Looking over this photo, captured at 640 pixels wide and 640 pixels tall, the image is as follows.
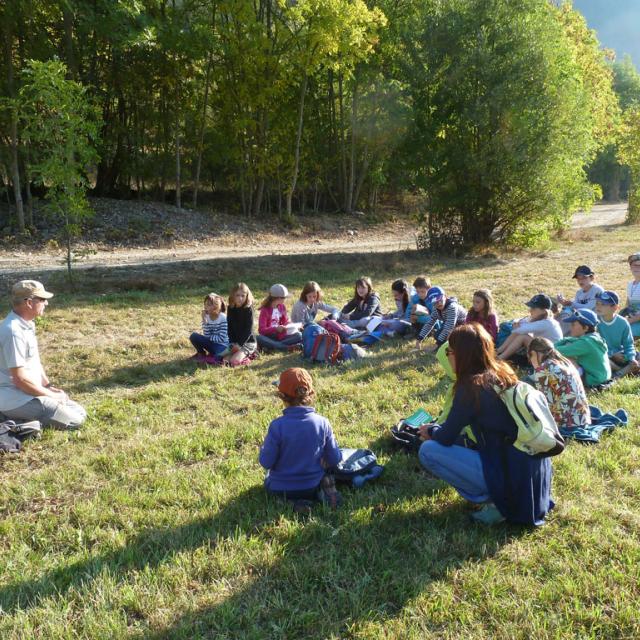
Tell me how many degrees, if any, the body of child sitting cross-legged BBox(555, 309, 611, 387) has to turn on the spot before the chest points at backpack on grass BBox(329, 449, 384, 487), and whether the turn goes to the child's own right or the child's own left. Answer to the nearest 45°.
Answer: approximately 45° to the child's own left

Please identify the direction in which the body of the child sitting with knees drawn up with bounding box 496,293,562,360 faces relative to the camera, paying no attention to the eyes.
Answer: to the viewer's left

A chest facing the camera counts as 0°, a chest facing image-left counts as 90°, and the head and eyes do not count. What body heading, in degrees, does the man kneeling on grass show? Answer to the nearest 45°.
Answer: approximately 270°

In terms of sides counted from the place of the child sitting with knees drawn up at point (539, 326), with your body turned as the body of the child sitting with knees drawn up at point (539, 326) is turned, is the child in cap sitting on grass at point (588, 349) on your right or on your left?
on your left

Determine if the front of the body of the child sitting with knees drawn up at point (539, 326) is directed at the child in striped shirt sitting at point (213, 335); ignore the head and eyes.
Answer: yes

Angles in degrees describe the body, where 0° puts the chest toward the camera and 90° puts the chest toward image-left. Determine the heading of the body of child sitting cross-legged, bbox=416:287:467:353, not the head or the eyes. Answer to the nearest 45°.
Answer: approximately 45°

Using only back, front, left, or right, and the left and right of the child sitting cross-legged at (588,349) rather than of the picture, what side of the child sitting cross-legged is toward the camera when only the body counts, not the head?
left

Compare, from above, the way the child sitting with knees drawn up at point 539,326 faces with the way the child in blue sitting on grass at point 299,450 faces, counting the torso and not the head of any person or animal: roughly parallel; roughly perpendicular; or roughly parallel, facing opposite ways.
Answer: roughly perpendicular

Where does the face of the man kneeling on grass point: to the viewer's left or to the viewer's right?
to the viewer's right

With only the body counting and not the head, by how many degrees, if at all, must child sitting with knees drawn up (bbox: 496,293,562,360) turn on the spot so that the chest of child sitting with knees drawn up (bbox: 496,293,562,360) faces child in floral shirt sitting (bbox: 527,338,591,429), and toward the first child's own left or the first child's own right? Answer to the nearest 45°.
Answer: approximately 90° to the first child's own left

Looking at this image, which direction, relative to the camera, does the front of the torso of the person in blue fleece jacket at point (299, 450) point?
away from the camera
